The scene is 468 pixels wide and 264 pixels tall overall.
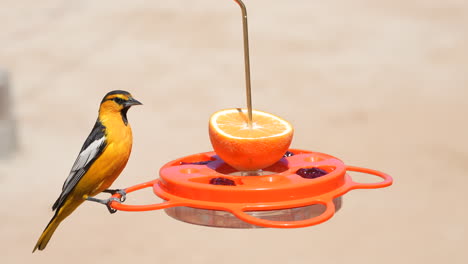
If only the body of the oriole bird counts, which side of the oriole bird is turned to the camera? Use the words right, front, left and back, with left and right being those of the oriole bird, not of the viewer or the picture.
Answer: right

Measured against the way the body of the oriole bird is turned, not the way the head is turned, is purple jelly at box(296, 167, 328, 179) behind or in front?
in front

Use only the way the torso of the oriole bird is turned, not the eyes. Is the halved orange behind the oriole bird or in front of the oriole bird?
in front
